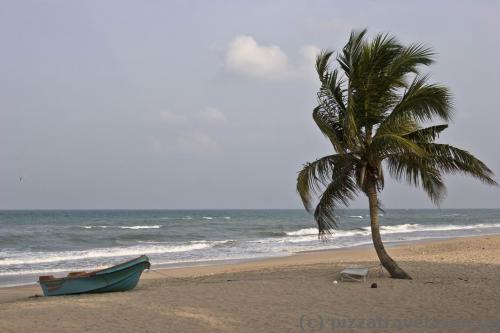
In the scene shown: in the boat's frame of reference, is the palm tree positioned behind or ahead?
ahead

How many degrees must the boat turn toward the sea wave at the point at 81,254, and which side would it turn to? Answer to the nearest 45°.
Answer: approximately 90° to its left

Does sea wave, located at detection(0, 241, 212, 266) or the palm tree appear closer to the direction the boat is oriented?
the palm tree

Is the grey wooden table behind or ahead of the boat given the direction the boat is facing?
ahead

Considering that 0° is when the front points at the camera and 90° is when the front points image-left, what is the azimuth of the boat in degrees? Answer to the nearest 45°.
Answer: approximately 270°

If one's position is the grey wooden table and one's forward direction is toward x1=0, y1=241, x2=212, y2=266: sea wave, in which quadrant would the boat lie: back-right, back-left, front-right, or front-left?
front-left

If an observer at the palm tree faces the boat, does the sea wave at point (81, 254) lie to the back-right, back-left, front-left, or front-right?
front-right
